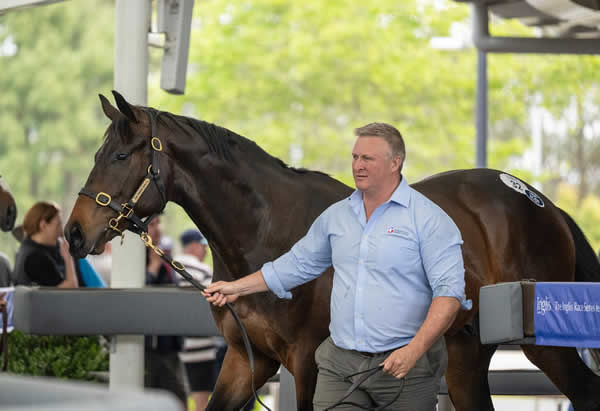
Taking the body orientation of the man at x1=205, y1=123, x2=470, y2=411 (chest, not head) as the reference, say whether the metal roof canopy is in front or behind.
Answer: behind

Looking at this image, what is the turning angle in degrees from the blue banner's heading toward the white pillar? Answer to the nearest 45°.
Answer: approximately 135° to its right

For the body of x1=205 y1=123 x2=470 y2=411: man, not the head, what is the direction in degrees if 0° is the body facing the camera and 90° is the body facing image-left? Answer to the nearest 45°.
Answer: approximately 45°

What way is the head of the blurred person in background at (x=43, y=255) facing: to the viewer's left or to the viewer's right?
to the viewer's right

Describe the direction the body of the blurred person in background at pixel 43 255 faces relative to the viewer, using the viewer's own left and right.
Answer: facing to the right of the viewer

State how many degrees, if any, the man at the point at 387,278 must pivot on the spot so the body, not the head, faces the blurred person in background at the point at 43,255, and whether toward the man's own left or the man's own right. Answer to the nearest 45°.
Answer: approximately 90° to the man's own right

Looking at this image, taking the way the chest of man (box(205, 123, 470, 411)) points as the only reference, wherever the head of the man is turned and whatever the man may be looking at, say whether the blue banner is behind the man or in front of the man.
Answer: behind

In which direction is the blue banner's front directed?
toward the camera

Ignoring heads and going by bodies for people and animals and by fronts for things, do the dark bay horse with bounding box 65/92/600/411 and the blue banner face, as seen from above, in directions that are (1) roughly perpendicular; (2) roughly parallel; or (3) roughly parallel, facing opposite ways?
roughly perpendicular

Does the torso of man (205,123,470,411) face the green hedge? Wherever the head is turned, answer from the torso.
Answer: no

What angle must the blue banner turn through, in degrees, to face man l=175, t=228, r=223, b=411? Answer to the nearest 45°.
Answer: approximately 135° to its right

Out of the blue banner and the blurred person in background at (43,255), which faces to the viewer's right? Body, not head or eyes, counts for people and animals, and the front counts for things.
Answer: the blurred person in background

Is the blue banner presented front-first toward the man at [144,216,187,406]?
no

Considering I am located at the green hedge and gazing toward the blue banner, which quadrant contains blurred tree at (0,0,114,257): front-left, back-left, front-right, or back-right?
back-left

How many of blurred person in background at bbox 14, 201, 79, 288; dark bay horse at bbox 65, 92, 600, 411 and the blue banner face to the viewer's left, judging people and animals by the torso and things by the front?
1

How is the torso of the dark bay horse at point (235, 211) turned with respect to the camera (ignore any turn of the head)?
to the viewer's left
